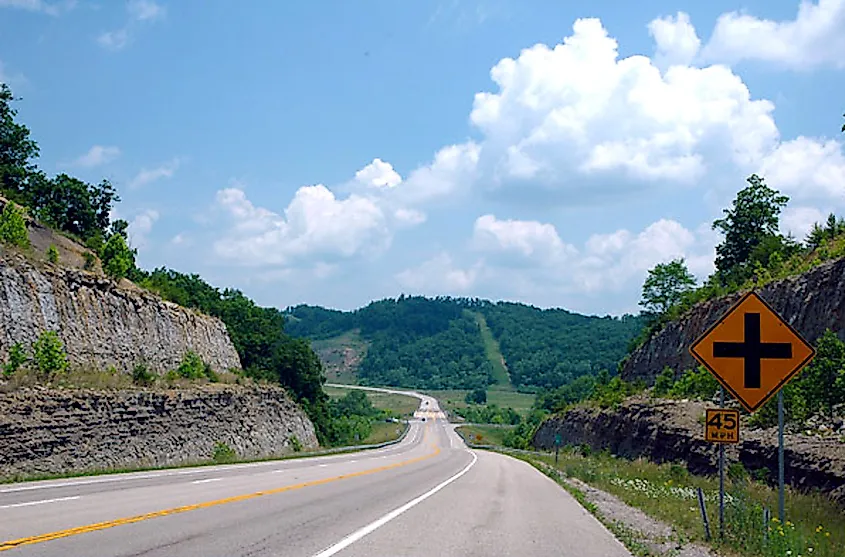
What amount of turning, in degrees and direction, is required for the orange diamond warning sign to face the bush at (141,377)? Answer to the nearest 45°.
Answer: approximately 135° to its right

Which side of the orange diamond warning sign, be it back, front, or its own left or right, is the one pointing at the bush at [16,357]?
right

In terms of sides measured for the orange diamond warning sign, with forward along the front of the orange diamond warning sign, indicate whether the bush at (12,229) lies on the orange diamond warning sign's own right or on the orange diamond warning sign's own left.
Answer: on the orange diamond warning sign's own right

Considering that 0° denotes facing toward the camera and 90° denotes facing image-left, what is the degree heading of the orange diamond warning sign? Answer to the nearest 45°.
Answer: approximately 0°

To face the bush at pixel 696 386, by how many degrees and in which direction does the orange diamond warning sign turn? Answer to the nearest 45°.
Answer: approximately 180°

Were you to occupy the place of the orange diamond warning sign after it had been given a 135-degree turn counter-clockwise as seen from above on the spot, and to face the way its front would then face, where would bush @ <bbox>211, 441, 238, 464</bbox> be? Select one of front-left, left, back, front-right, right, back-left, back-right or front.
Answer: left

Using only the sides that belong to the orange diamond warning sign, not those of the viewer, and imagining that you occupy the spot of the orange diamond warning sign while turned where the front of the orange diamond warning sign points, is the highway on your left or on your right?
on your right

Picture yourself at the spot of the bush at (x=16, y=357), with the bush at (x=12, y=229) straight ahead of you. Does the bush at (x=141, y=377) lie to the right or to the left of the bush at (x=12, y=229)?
right
